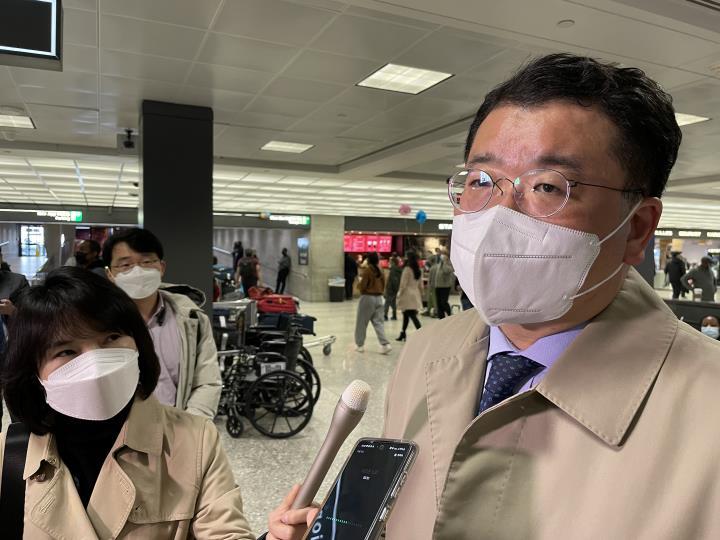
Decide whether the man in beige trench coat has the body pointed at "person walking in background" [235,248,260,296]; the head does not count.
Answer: no

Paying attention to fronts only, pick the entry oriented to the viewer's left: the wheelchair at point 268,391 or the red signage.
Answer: the wheelchair

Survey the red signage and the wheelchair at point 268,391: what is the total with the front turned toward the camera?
1

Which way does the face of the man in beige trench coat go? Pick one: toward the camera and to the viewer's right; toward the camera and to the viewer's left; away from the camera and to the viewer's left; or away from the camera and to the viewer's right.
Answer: toward the camera and to the viewer's left

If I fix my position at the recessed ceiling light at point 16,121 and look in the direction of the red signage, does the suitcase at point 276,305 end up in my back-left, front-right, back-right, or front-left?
front-right

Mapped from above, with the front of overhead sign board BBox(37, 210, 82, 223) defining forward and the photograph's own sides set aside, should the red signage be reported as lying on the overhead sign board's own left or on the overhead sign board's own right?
on the overhead sign board's own left

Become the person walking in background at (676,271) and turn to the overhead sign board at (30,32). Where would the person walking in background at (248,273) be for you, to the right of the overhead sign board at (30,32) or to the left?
right

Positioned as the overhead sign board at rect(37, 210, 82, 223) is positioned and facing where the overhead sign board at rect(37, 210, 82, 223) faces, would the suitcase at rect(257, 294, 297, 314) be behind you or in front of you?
in front

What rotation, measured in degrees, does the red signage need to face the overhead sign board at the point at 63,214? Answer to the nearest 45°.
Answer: approximately 45° to its right

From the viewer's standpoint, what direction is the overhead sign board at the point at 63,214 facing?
toward the camera

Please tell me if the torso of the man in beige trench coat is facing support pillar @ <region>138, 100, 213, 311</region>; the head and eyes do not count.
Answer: no

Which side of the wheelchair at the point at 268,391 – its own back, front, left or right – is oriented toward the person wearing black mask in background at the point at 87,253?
front

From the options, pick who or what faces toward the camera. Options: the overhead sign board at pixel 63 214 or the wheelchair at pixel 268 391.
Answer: the overhead sign board

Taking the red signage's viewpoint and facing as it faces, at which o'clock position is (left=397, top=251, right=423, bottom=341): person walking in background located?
The person walking in background is roughly at 12 o'clock from the red signage.

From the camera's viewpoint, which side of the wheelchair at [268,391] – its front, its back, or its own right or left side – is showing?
left

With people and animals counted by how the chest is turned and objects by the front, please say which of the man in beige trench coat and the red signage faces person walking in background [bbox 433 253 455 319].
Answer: the red signage

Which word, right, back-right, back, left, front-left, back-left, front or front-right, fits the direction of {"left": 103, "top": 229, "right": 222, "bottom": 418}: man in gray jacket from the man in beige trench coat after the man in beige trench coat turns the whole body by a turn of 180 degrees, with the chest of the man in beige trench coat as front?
left

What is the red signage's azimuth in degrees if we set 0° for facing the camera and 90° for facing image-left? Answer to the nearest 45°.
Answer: approximately 0°

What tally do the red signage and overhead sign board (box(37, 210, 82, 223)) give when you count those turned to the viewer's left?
0
